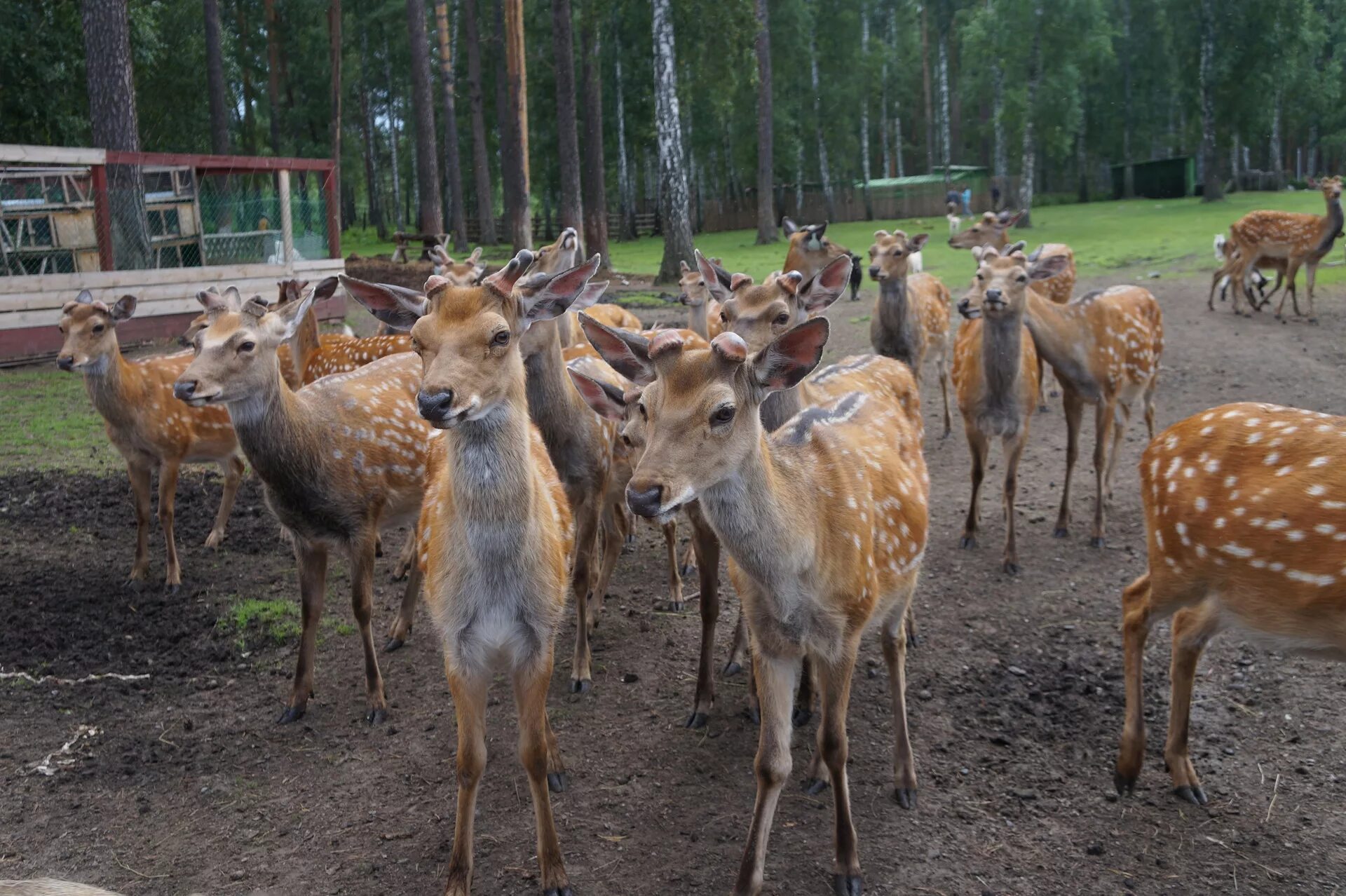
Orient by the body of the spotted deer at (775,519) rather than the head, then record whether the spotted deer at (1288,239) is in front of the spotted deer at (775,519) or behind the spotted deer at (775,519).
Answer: behind

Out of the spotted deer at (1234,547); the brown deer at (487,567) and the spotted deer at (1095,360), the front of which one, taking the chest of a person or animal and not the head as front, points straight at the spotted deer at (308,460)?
the spotted deer at (1095,360)

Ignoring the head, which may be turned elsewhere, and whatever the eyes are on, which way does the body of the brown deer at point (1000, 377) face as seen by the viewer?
toward the camera

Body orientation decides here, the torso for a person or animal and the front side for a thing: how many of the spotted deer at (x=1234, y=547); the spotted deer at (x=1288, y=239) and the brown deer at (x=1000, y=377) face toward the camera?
1

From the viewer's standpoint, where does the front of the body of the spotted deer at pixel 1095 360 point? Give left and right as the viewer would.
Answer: facing the viewer and to the left of the viewer

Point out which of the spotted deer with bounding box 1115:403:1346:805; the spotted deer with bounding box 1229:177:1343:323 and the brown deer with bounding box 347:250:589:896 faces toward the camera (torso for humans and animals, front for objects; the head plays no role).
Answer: the brown deer

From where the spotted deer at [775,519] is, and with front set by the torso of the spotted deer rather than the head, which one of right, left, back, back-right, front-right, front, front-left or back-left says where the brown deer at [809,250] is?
back-right

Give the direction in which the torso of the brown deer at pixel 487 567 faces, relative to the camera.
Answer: toward the camera

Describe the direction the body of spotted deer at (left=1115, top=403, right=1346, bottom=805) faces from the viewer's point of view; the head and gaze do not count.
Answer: to the viewer's right

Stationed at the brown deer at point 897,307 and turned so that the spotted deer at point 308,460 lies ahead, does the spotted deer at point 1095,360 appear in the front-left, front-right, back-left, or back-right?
front-left

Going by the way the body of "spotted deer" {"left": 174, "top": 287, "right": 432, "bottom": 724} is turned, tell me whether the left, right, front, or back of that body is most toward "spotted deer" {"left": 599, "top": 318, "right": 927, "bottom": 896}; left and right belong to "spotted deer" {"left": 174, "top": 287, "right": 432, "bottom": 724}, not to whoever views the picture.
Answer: left
